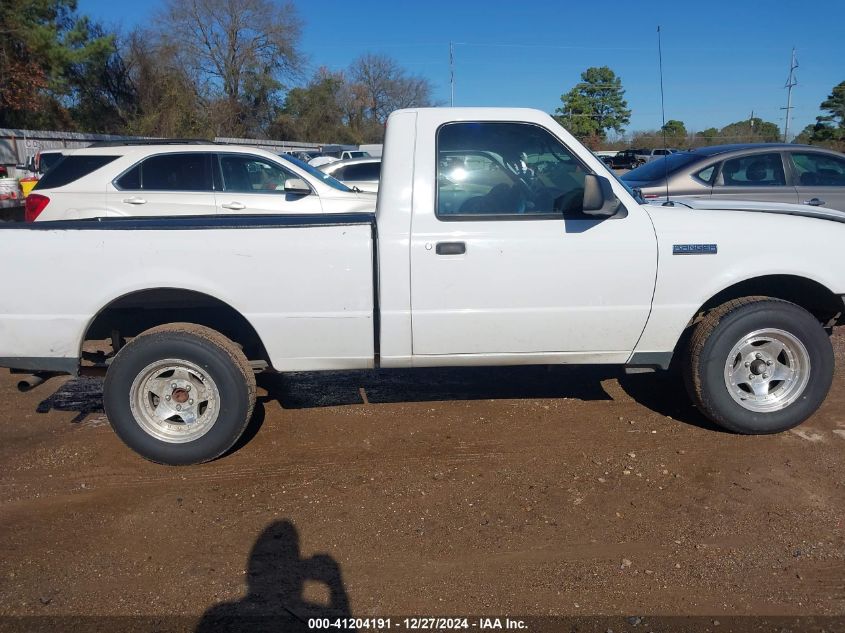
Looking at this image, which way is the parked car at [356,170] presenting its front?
to the viewer's right

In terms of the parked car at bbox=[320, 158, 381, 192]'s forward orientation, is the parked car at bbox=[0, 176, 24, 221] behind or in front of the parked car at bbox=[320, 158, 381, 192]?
behind

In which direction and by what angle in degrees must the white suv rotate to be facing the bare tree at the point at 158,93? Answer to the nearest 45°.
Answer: approximately 90° to its left

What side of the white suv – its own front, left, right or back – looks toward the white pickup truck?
right

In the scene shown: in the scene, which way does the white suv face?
to the viewer's right

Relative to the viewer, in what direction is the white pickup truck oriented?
to the viewer's right

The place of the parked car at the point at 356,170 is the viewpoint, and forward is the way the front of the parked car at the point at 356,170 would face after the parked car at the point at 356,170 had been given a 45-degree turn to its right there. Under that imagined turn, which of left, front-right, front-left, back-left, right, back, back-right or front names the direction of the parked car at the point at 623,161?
left

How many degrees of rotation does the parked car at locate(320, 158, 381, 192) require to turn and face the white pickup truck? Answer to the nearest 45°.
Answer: approximately 90° to its right

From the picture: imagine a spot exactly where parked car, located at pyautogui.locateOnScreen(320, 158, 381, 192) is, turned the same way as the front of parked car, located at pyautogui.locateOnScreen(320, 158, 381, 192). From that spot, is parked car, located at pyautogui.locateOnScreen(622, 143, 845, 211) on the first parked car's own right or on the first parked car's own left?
on the first parked car's own right
